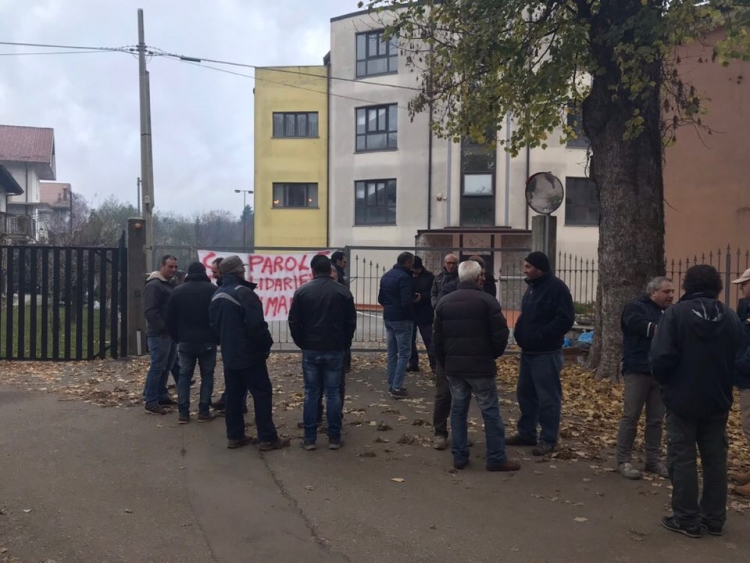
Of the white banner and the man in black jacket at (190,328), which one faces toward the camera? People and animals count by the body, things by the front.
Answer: the white banner

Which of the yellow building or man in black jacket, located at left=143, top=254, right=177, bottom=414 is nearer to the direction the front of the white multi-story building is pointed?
the man in black jacket

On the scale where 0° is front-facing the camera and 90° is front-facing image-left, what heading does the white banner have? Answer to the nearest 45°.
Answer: approximately 0°

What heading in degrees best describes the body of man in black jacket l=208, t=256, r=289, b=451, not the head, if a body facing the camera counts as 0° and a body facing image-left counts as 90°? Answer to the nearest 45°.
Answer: approximately 225°

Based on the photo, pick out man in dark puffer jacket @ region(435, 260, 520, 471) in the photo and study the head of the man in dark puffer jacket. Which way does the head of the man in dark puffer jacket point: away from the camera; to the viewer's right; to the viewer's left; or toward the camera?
away from the camera

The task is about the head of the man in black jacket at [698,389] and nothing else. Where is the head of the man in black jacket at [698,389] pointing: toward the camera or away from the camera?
away from the camera

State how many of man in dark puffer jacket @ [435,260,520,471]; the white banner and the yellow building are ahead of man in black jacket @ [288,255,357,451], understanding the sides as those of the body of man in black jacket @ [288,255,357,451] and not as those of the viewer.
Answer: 2

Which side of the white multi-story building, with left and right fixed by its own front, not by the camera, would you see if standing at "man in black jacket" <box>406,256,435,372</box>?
front

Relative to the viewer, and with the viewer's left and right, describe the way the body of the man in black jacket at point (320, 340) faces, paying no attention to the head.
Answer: facing away from the viewer

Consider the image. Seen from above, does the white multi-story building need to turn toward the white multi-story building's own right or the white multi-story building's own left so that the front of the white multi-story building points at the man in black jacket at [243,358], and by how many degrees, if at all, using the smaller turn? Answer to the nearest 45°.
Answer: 0° — it already faces them

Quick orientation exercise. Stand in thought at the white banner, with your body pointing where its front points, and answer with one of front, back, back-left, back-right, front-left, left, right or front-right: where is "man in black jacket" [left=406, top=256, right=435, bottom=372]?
front-left

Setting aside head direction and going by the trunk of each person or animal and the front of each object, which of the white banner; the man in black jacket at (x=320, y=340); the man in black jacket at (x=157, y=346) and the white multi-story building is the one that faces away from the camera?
the man in black jacket at (x=320, y=340)

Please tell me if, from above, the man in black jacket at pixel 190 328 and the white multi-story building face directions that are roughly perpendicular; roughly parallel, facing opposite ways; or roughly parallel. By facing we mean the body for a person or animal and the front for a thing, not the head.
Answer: roughly parallel, facing opposite ways

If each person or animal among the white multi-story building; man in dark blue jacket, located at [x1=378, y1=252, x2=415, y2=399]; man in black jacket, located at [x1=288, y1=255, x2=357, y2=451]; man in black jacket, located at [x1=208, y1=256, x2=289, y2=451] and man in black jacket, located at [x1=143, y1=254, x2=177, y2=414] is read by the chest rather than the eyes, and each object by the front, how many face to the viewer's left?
0

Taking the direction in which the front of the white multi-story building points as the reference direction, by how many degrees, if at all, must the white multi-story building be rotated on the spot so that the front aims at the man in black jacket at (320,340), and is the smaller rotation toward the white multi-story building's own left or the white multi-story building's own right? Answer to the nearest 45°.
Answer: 0° — it already faces them

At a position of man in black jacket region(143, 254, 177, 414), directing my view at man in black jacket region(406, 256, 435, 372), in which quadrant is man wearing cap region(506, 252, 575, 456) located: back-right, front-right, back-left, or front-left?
front-right

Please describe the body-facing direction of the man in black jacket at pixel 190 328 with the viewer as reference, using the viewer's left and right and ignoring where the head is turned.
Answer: facing away from the viewer
